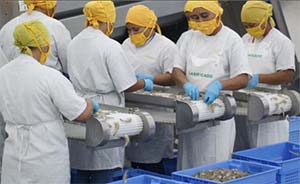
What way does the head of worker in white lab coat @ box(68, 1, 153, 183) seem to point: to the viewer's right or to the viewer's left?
to the viewer's right

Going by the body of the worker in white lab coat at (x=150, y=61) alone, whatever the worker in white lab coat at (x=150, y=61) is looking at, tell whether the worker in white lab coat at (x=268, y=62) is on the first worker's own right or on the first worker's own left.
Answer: on the first worker's own left

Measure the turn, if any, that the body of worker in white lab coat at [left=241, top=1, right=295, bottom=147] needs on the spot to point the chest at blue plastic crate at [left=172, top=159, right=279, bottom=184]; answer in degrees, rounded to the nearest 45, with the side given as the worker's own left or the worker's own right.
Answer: approximately 45° to the worker's own left

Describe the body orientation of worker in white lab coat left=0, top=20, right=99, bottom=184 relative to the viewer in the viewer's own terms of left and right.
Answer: facing away from the viewer and to the right of the viewer

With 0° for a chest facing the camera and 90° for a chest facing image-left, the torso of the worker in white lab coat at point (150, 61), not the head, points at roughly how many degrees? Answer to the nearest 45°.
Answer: approximately 45°

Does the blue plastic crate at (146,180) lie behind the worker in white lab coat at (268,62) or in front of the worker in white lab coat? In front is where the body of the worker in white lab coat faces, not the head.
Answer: in front

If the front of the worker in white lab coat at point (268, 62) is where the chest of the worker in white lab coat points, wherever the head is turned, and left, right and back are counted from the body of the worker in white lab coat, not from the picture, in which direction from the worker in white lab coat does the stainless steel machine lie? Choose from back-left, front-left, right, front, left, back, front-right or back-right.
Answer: front

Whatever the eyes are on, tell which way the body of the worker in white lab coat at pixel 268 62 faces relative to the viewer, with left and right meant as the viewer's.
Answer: facing the viewer and to the left of the viewer

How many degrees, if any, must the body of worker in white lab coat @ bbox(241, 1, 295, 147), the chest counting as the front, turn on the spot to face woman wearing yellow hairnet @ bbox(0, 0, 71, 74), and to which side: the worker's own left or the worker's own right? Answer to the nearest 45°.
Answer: approximately 45° to the worker's own right
